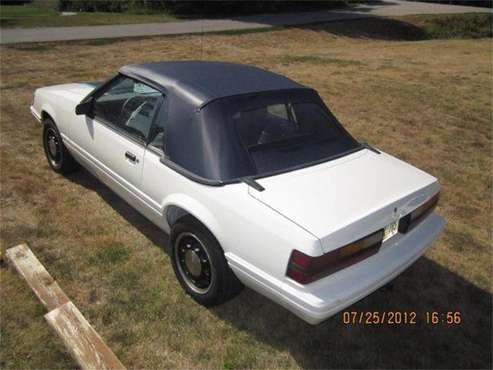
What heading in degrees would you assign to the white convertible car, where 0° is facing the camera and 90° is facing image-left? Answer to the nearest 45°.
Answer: approximately 135°

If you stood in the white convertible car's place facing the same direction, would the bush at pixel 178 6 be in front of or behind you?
in front

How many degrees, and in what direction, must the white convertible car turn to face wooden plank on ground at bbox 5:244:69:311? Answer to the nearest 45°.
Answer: approximately 45° to its left

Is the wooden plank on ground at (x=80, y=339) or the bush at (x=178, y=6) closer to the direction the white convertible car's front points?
the bush

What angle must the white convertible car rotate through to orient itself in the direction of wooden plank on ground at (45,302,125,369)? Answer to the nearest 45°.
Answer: approximately 90° to its left
